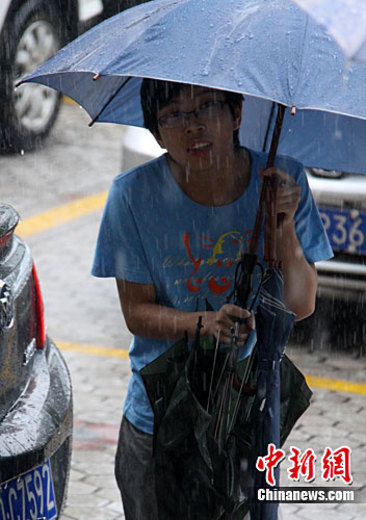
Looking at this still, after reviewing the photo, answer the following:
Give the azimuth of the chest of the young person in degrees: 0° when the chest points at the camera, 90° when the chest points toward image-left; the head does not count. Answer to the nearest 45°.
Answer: approximately 0°

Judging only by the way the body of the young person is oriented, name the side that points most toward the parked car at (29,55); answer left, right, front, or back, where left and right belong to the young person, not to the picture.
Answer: back

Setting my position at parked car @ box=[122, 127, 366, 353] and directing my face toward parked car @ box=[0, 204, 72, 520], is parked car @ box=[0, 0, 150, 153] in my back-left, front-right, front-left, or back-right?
back-right

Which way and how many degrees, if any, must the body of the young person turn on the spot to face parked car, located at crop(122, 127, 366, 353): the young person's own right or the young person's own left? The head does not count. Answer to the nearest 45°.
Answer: approximately 180°
